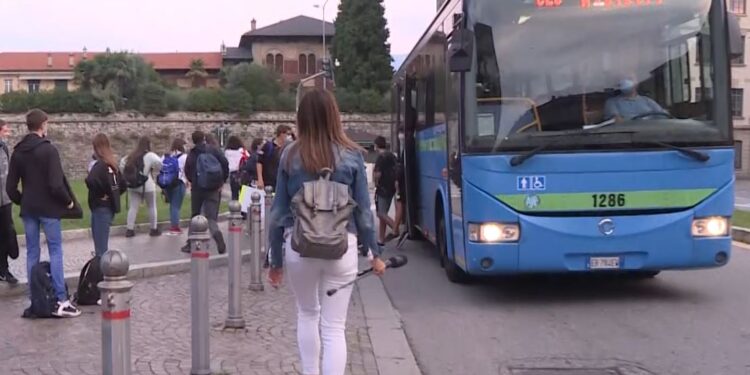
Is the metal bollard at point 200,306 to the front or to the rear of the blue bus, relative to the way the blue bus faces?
to the front

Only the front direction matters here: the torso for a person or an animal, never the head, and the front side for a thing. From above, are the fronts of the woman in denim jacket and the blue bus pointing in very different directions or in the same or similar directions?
very different directions

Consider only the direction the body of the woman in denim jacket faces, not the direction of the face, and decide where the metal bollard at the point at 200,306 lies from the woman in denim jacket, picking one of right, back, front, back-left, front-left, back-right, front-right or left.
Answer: front-left

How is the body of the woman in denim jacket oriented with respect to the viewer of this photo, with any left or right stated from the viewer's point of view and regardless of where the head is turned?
facing away from the viewer

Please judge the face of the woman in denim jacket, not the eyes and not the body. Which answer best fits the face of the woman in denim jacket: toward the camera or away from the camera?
away from the camera
